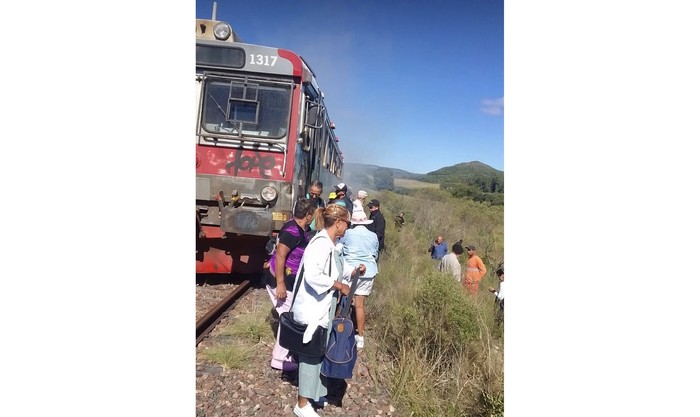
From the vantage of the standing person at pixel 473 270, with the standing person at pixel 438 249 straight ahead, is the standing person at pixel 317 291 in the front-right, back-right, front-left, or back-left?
back-left

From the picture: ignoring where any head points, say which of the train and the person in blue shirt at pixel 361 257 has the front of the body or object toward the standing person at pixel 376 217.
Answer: the person in blue shirt

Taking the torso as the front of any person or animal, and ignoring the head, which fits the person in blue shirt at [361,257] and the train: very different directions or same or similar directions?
very different directions

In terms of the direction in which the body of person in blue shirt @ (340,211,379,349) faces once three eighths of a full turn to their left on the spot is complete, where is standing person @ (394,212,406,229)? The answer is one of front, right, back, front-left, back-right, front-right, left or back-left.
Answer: back-right

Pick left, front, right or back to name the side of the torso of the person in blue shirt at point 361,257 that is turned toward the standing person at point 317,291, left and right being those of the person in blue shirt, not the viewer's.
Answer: back

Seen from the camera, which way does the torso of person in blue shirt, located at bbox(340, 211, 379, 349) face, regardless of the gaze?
away from the camera

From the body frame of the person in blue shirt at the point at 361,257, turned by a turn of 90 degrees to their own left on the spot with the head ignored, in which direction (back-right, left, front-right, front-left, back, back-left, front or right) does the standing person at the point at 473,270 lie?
back-right

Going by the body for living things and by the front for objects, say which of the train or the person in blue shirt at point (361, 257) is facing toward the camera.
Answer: the train

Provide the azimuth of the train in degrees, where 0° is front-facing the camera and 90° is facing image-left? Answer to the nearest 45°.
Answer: approximately 0°
